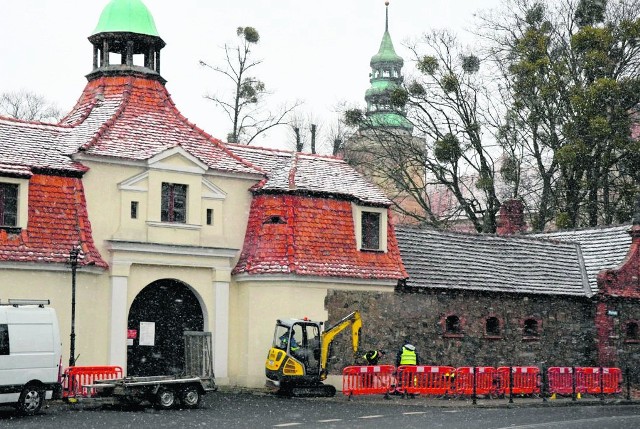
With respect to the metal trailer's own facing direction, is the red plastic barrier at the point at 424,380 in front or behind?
behind

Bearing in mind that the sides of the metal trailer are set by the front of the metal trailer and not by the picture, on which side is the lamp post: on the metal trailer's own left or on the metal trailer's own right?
on the metal trailer's own right

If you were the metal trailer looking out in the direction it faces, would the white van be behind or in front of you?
in front

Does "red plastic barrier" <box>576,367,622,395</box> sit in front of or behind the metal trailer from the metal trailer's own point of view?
behind

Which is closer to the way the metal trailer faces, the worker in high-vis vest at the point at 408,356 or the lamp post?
the lamp post

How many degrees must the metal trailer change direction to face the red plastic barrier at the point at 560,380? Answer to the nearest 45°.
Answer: approximately 135° to its right

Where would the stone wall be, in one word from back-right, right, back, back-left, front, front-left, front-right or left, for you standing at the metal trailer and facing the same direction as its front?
back-right

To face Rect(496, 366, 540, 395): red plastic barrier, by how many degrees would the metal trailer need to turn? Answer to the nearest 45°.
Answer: approximately 135° to its right

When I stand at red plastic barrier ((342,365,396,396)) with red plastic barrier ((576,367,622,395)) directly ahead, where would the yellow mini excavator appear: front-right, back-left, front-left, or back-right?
back-left

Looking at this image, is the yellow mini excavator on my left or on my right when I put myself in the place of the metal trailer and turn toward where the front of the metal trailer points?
on my right

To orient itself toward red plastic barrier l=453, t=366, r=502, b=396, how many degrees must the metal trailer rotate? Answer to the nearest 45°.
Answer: approximately 135° to its right

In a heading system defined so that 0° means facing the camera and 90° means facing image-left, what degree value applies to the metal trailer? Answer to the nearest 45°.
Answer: approximately 90°
